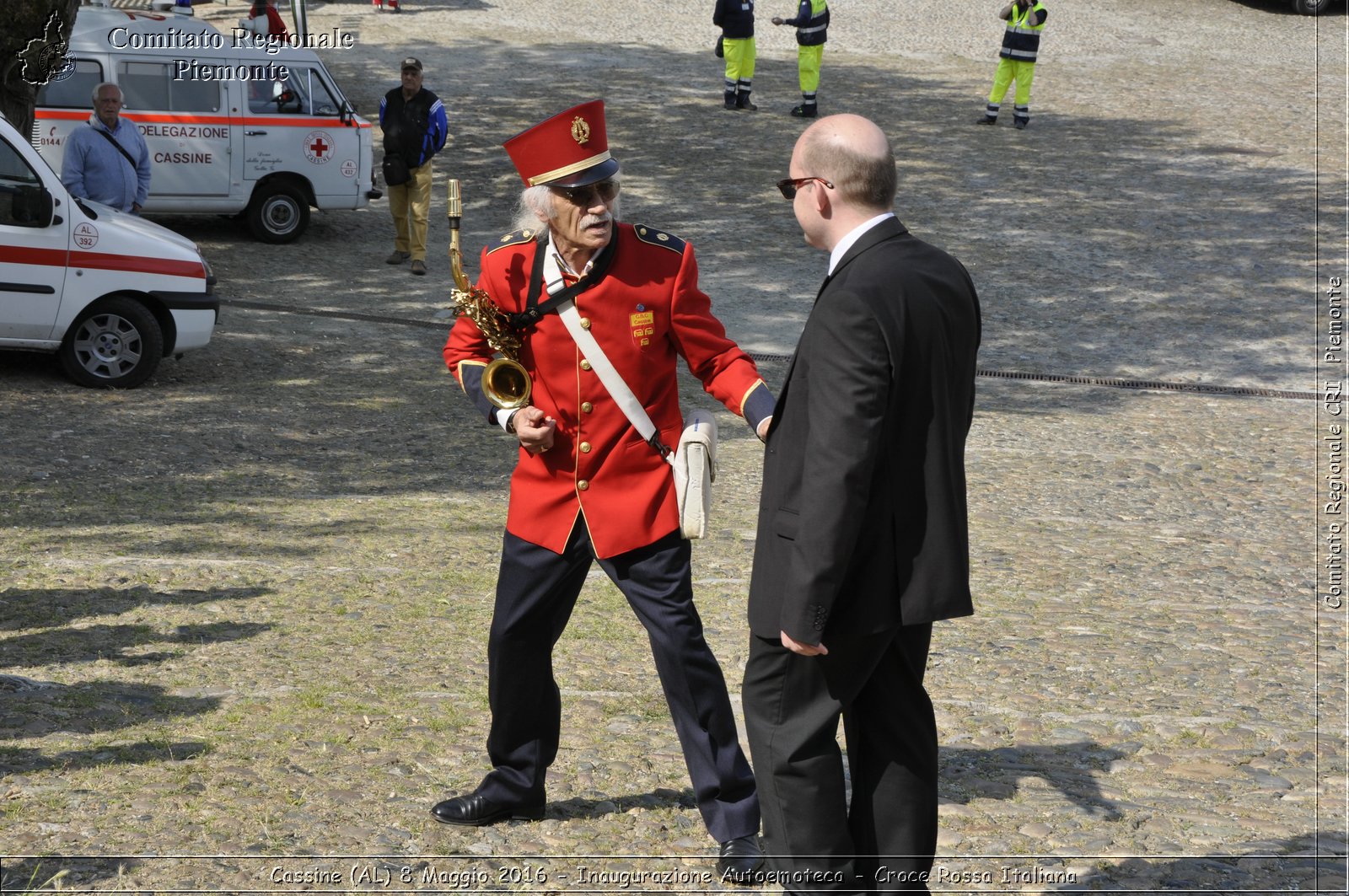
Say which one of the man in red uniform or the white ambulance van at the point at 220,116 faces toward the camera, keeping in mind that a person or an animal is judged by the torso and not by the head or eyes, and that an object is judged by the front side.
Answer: the man in red uniform

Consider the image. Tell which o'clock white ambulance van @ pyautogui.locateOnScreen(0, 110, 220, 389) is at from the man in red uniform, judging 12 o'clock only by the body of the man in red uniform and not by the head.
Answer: The white ambulance van is roughly at 5 o'clock from the man in red uniform.

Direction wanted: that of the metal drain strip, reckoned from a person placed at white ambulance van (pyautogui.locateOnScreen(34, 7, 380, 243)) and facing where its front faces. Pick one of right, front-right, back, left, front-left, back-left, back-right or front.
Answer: front-right

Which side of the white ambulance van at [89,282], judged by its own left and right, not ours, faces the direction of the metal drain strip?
front

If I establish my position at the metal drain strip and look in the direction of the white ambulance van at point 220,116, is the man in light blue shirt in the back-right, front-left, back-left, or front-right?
front-left

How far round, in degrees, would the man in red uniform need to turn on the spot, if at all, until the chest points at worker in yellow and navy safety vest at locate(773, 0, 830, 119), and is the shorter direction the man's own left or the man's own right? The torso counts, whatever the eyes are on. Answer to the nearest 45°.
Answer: approximately 180°

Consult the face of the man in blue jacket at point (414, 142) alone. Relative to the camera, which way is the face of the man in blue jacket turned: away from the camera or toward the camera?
toward the camera

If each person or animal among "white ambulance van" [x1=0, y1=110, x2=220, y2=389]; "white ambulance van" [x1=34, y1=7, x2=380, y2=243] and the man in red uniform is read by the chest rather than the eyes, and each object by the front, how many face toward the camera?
1

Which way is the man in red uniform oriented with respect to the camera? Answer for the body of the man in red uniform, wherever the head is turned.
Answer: toward the camera

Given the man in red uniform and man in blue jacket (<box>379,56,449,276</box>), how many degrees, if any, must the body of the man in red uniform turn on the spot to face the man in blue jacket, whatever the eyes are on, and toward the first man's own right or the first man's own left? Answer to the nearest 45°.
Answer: approximately 180°

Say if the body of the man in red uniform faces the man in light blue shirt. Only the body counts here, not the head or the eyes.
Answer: no

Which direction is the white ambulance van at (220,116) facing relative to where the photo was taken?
to the viewer's right

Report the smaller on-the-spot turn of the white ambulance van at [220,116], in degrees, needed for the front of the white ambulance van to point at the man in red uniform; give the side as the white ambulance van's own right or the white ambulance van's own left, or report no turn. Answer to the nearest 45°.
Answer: approximately 90° to the white ambulance van's own right

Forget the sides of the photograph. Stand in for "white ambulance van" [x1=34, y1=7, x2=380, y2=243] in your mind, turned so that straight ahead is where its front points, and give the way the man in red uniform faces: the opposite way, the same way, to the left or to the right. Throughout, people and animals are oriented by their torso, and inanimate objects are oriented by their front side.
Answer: to the right

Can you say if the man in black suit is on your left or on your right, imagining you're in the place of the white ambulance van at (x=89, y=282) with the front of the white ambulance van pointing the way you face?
on your right

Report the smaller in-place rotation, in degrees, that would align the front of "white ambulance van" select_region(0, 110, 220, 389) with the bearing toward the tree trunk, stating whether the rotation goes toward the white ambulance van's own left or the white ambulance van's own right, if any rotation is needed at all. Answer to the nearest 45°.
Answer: approximately 90° to the white ambulance van's own left

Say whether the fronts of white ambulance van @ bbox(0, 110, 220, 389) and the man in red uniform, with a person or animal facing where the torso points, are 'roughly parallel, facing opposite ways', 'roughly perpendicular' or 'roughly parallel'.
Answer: roughly perpendicular

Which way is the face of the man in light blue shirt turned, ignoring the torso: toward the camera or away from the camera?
toward the camera
